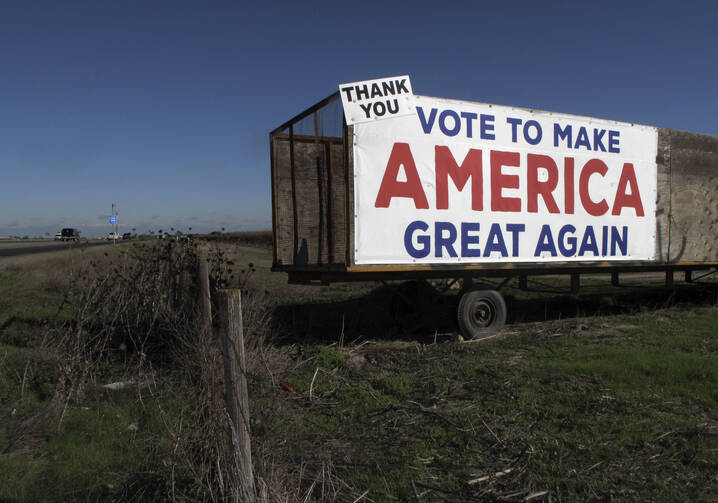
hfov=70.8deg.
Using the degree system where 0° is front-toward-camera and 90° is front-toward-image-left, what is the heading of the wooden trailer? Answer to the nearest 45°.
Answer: approximately 225°

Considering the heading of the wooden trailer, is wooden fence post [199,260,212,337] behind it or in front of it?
behind
